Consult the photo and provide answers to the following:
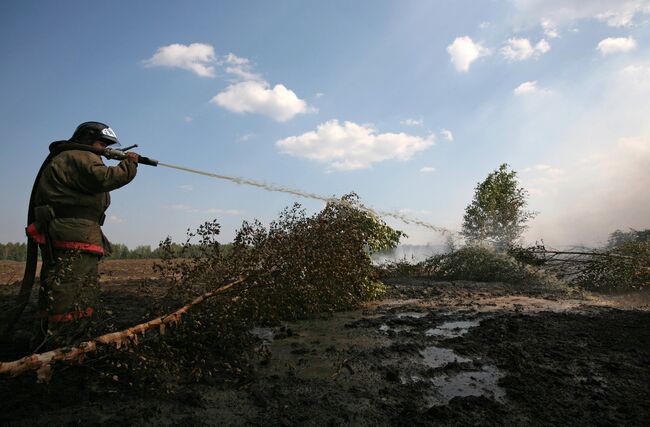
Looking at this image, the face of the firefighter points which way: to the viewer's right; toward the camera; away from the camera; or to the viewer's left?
to the viewer's right

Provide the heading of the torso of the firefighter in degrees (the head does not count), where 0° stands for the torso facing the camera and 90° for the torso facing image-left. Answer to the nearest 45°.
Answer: approximately 270°

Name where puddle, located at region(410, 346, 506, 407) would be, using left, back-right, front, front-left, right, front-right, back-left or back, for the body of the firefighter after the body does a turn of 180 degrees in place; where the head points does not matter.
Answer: back-left

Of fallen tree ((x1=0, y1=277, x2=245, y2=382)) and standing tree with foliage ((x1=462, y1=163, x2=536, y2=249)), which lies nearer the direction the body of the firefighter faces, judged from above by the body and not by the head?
the standing tree with foliage

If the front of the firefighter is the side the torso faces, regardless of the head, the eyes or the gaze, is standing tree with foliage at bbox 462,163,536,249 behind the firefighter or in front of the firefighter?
in front

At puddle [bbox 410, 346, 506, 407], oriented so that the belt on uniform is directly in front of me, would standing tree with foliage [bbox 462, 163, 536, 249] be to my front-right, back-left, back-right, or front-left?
back-right
